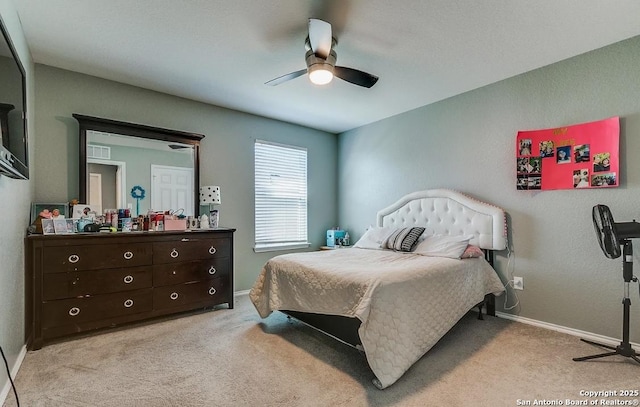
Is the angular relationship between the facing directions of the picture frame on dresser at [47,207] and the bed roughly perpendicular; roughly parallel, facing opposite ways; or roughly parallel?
roughly perpendicular

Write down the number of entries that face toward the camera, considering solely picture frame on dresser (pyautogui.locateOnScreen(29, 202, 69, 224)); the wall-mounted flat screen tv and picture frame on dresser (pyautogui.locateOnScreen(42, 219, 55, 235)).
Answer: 2

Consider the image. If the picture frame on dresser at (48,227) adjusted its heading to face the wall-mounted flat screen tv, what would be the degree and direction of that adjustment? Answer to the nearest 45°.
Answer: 0° — it already faces it

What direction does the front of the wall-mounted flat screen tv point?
to the viewer's right

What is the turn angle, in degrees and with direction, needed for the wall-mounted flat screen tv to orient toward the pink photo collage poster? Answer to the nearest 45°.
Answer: approximately 45° to its right

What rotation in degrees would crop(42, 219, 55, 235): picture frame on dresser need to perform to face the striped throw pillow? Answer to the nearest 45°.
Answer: approximately 45° to its left

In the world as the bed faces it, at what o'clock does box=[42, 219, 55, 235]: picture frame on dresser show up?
The picture frame on dresser is roughly at 1 o'clock from the bed.

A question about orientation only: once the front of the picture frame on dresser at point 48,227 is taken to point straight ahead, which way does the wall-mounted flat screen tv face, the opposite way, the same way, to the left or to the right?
to the left

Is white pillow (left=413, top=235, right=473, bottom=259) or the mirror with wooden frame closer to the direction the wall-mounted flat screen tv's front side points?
the white pillow

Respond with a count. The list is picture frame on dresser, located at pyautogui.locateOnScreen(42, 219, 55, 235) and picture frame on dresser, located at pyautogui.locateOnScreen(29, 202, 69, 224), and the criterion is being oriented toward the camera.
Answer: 2
